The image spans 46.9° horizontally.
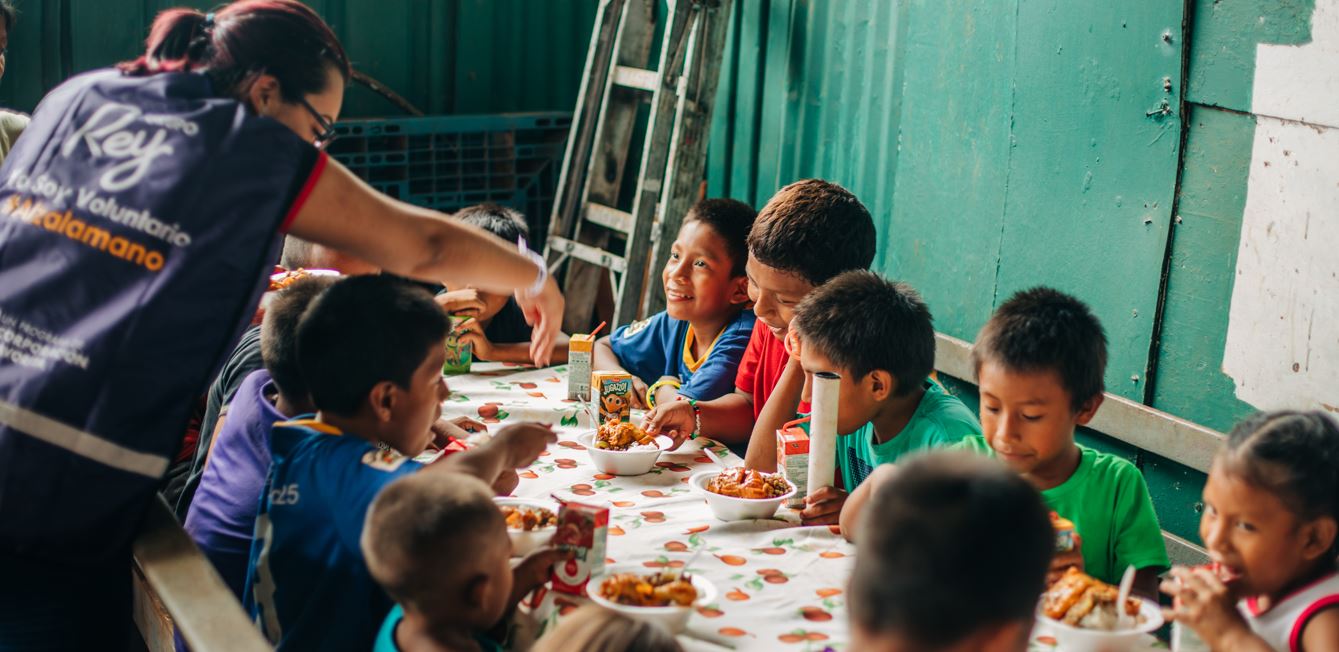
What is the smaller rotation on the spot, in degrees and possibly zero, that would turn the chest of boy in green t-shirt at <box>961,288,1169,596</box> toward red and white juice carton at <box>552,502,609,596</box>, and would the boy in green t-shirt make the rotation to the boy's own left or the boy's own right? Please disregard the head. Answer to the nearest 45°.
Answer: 0° — they already face it

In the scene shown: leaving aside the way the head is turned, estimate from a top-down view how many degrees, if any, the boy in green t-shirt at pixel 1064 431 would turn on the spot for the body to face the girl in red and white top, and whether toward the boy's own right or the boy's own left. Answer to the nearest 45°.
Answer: approximately 90° to the boy's own left

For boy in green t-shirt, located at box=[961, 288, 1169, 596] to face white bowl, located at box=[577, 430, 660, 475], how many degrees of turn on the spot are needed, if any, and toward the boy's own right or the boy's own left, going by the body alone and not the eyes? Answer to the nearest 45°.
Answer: approximately 45° to the boy's own right

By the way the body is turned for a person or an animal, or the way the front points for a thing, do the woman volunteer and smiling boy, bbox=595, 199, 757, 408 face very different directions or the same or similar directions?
very different directions

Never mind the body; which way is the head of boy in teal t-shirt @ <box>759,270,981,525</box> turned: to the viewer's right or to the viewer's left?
to the viewer's left

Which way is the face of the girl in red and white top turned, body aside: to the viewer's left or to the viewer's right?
to the viewer's left

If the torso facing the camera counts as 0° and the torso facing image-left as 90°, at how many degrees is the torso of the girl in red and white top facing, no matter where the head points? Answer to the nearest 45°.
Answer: approximately 45°
